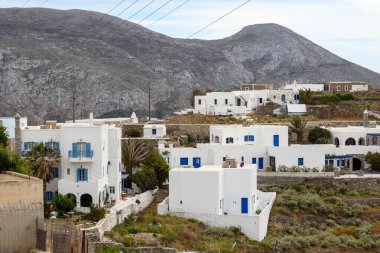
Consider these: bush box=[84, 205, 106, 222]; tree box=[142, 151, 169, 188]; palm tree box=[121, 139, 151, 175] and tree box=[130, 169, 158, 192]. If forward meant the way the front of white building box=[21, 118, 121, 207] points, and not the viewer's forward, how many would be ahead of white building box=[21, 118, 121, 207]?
1

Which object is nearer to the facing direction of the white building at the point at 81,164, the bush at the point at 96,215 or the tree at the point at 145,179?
the bush

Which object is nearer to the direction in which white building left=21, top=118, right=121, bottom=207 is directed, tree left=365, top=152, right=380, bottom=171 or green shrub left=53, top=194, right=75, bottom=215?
the green shrub

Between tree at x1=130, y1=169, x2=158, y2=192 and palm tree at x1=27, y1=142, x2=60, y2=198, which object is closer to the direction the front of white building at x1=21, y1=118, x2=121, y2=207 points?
the palm tree

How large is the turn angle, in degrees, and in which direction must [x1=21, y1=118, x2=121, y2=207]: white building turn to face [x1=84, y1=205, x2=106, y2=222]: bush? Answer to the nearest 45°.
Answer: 0° — it already faces it

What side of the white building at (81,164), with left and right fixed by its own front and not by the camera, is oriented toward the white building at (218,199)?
left

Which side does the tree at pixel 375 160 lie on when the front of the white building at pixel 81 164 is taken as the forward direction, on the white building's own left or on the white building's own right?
on the white building's own left

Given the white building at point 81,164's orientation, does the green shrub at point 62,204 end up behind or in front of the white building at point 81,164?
in front

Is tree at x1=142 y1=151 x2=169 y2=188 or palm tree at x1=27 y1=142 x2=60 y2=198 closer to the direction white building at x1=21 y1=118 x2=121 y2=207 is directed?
the palm tree

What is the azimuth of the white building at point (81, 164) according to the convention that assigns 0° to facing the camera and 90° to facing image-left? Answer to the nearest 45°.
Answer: approximately 0°
